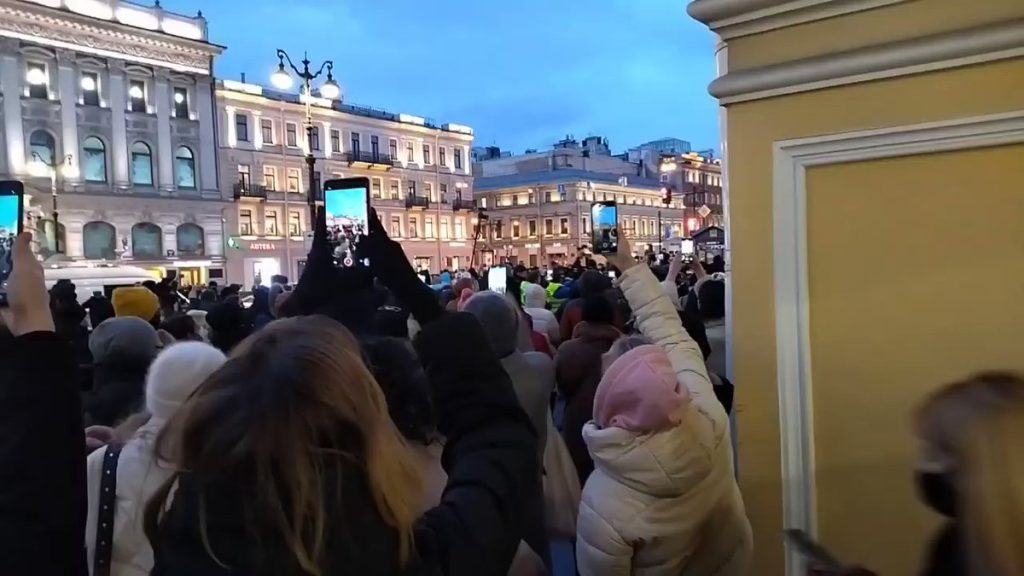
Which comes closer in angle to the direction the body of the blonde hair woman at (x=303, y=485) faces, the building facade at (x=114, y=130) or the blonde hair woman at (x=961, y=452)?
the building facade

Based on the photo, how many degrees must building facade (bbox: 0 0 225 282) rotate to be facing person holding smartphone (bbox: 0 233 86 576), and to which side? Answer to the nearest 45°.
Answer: approximately 45° to its right

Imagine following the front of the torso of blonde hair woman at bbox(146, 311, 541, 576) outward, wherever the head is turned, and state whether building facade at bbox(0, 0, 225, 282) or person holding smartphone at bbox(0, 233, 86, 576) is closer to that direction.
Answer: the building facade

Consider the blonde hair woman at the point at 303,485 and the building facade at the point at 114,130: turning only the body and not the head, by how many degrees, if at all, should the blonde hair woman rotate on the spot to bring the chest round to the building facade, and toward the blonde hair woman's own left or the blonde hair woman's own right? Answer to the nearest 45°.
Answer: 0° — they already face it

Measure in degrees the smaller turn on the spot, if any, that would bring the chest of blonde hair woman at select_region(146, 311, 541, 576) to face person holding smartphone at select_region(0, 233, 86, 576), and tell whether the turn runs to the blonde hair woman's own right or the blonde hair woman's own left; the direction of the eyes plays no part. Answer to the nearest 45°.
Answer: approximately 45° to the blonde hair woman's own left

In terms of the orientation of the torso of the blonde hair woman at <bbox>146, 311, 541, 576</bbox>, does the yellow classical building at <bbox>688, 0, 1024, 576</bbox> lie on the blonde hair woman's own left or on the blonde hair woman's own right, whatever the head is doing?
on the blonde hair woman's own right

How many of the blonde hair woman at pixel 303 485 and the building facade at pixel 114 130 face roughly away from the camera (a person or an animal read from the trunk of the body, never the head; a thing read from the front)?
1

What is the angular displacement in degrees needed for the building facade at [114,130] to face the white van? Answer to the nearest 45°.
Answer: approximately 45° to its right

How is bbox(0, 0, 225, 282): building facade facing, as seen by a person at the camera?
facing the viewer and to the right of the viewer

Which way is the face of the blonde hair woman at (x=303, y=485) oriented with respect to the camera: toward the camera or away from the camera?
away from the camera

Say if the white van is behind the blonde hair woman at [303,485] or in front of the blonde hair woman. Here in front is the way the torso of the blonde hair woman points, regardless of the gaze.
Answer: in front

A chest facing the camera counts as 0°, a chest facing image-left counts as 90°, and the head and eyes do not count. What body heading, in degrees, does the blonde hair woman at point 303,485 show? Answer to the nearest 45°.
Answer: approximately 180°

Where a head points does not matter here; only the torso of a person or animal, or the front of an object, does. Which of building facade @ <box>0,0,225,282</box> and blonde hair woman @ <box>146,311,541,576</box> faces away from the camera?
the blonde hair woman

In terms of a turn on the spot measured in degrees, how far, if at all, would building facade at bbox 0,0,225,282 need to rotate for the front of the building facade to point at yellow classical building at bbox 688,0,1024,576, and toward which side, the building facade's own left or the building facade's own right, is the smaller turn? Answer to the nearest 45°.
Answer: approximately 45° to the building facade's own right
